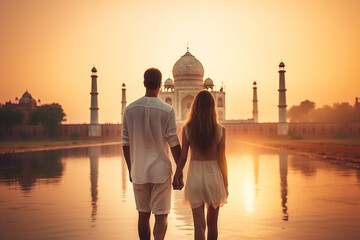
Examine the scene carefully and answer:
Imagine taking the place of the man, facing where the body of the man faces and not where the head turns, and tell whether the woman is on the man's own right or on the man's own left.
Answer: on the man's own right

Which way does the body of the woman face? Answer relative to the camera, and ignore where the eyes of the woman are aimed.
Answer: away from the camera

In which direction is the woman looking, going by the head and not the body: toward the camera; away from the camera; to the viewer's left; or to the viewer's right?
away from the camera

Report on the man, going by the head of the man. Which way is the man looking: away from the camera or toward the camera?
away from the camera

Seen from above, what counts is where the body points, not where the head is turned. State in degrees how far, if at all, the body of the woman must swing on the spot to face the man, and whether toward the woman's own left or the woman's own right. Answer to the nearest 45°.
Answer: approximately 90° to the woman's own left

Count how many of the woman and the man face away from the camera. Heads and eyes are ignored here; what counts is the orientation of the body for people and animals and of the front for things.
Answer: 2

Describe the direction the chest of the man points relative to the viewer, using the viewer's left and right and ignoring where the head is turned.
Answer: facing away from the viewer
